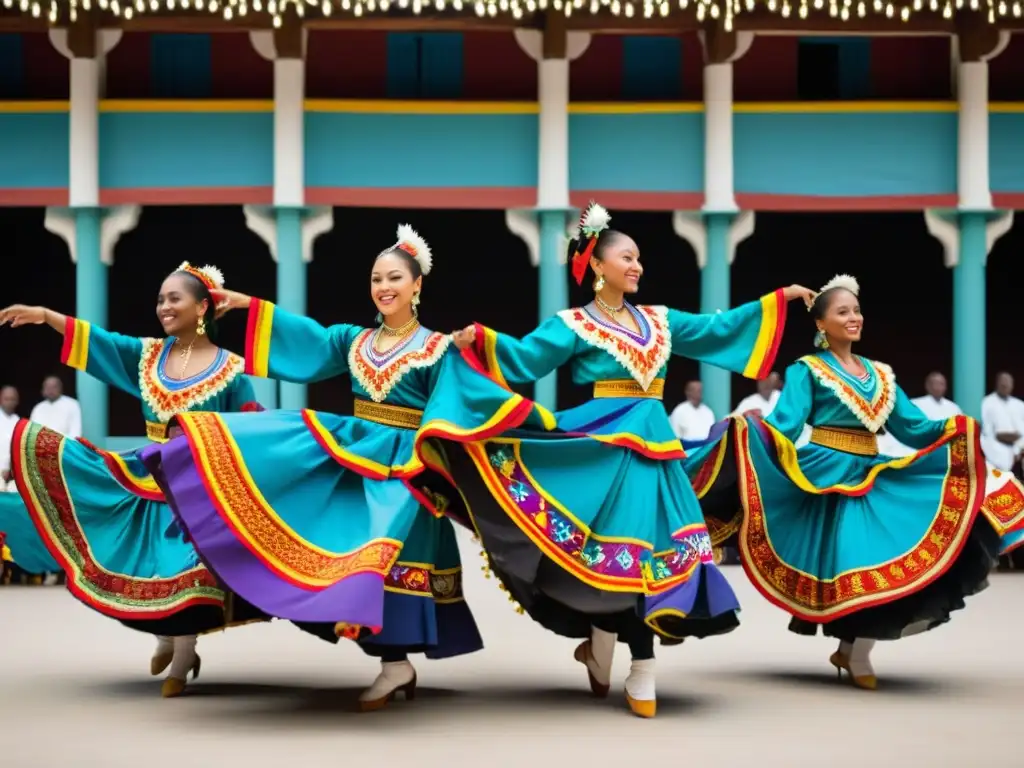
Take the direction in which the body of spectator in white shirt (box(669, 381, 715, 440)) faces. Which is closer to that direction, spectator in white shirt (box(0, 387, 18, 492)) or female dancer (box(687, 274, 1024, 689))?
the female dancer

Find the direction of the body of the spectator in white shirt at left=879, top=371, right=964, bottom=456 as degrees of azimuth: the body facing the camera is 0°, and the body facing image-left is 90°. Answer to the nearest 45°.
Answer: approximately 0°

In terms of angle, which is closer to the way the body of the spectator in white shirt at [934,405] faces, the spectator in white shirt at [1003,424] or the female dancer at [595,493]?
the female dancer

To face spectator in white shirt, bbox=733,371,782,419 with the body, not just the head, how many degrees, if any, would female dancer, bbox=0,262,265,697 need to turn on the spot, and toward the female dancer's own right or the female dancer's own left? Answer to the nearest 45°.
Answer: approximately 180°

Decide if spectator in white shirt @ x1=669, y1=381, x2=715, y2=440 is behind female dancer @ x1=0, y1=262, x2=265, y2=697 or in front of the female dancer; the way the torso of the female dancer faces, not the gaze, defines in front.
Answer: behind

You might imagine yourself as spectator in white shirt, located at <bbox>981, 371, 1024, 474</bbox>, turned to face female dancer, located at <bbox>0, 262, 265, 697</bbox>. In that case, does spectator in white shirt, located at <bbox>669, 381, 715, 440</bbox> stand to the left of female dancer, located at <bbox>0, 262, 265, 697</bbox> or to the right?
right

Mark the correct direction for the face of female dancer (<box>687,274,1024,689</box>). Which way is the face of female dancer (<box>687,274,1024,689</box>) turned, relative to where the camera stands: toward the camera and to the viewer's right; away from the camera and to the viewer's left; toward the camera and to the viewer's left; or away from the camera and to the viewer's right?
toward the camera and to the viewer's right

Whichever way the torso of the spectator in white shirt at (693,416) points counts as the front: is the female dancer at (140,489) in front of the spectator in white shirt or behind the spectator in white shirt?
in front

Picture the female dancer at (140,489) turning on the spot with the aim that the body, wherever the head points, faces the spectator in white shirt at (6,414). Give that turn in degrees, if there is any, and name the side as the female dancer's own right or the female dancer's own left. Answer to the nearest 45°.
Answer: approximately 135° to the female dancer's own right

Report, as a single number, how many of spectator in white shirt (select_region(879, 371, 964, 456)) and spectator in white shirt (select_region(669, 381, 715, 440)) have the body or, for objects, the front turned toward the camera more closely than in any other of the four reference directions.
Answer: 2

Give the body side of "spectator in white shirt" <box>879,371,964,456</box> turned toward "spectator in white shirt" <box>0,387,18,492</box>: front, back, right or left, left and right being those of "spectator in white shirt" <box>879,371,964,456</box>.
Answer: right
